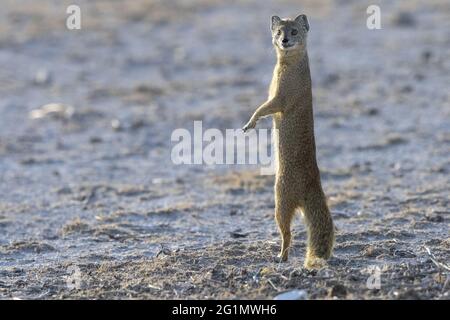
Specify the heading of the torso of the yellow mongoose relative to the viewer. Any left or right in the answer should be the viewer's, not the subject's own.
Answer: facing to the left of the viewer
